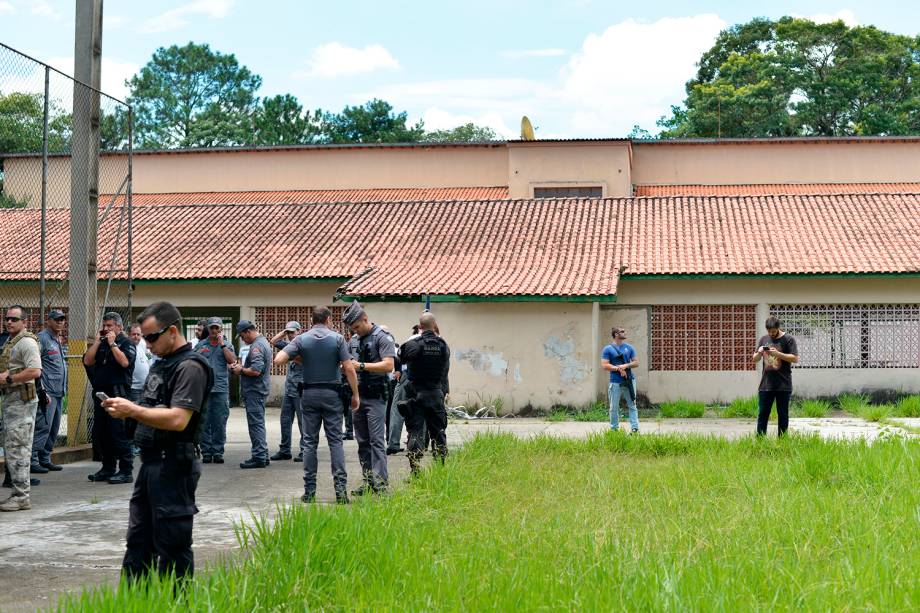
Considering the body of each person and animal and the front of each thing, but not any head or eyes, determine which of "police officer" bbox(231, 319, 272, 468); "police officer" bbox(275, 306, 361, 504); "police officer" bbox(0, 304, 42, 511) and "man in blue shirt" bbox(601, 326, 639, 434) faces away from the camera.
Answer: "police officer" bbox(275, 306, 361, 504)

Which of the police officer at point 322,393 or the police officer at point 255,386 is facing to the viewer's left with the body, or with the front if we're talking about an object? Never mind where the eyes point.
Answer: the police officer at point 255,386

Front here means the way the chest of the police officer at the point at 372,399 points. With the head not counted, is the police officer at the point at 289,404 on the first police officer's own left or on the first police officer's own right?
on the first police officer's own right

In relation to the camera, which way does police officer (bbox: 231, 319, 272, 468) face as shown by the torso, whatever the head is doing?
to the viewer's left

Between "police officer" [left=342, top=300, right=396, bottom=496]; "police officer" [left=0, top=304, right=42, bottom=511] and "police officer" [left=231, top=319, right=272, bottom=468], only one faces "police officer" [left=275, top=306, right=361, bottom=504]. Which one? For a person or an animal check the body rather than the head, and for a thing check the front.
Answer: "police officer" [left=342, top=300, right=396, bottom=496]

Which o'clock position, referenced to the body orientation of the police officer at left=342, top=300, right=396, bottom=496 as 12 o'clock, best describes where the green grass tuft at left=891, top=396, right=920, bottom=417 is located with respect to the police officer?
The green grass tuft is roughly at 6 o'clock from the police officer.

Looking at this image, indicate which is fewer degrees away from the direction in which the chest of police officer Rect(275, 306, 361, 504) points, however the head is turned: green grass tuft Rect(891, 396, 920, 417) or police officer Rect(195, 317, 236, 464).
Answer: the police officer

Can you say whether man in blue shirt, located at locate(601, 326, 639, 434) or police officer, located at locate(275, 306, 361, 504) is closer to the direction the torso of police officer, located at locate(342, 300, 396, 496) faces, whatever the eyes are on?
the police officer

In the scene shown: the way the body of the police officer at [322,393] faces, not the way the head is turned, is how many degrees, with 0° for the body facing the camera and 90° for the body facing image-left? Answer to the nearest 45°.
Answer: approximately 180°
